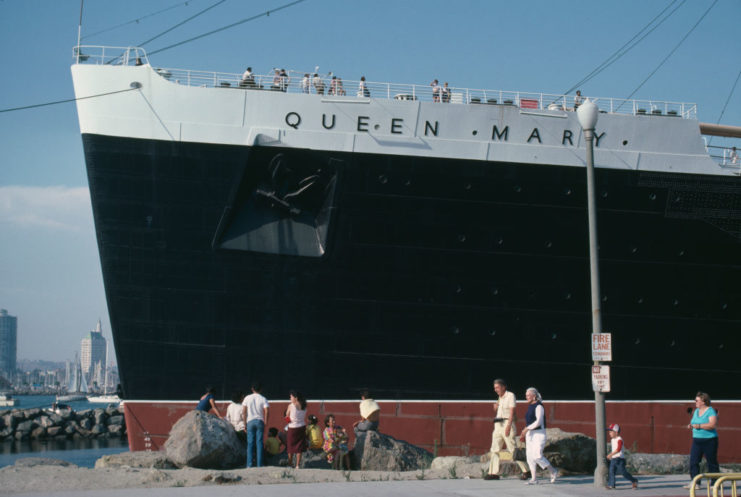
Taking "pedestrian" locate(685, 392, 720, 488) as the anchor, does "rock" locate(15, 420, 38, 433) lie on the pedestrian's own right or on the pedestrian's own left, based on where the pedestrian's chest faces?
on the pedestrian's own right

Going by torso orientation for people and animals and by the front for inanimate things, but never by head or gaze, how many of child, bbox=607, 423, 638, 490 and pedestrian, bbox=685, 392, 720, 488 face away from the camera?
0

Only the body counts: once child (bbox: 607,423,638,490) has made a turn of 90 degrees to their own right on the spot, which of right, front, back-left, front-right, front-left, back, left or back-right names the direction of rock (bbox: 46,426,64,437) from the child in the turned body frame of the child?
front-left

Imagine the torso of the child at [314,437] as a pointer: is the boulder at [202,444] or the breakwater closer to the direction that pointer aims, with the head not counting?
the breakwater

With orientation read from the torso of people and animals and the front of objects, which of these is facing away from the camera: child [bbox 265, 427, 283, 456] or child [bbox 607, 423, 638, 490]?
child [bbox 265, 427, 283, 456]

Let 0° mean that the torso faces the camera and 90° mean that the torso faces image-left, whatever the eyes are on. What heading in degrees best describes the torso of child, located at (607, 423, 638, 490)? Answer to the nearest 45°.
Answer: approximately 90°

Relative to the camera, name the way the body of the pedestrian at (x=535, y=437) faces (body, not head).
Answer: to the viewer's left

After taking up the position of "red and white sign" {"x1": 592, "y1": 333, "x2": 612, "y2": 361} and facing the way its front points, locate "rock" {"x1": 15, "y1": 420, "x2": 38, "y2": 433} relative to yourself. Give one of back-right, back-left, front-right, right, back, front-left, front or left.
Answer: back-right

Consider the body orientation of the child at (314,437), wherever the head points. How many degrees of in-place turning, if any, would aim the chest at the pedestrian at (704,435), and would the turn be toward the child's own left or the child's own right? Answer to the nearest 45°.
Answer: approximately 135° to the child's own right

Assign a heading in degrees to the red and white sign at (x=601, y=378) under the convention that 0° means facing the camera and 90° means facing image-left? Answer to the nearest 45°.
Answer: approximately 0°
